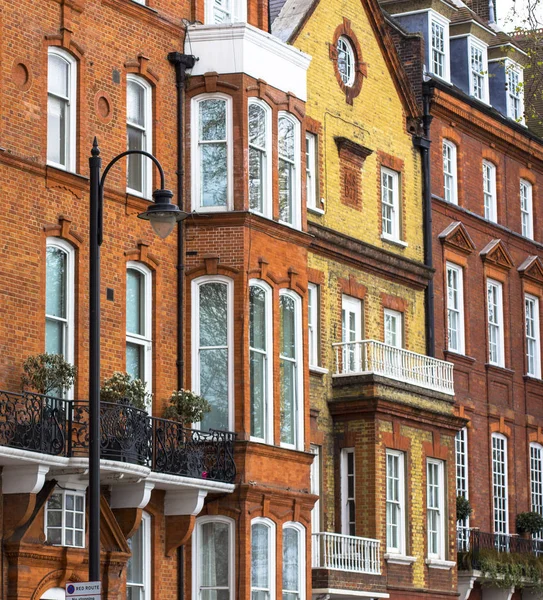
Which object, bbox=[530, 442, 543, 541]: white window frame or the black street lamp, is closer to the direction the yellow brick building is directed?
the black street lamp

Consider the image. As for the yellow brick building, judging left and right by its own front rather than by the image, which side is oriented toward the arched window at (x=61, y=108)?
right

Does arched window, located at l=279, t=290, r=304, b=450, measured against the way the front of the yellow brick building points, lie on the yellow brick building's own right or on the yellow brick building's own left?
on the yellow brick building's own right

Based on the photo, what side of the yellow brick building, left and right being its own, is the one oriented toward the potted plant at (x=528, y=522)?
left

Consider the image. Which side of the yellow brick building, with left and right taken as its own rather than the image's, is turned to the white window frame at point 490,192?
left

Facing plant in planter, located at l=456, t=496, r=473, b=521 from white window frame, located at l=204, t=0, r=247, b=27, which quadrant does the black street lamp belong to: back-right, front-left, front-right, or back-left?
back-right

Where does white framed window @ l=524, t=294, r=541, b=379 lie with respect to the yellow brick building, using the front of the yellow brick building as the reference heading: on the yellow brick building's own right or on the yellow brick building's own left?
on the yellow brick building's own left

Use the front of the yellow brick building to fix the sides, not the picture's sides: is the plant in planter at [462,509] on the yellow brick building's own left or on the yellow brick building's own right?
on the yellow brick building's own left

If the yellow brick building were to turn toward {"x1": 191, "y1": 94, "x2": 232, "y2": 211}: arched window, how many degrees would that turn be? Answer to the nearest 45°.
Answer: approximately 45° to its right

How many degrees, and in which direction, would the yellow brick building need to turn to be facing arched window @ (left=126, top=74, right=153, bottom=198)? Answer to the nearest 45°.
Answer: approximately 90° to its right
